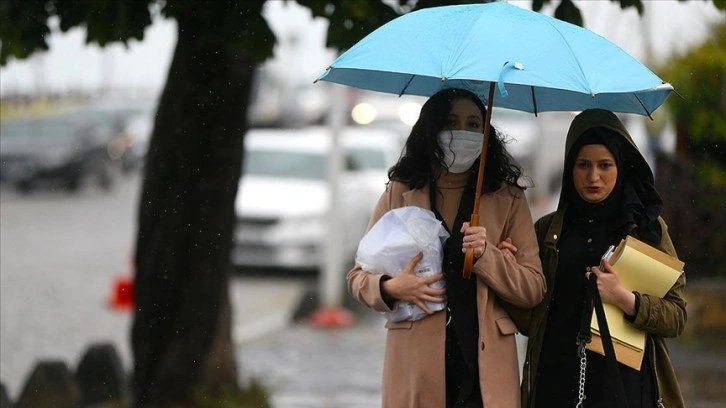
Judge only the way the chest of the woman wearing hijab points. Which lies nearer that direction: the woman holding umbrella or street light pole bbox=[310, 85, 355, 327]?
the woman holding umbrella

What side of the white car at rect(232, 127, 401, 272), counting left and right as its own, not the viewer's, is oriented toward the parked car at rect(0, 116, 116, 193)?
right

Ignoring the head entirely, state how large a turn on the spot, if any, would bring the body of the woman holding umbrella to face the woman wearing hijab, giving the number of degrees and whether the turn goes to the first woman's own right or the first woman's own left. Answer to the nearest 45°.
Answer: approximately 90° to the first woman's own left

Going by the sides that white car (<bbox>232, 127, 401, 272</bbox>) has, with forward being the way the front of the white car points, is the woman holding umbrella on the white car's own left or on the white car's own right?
on the white car's own left

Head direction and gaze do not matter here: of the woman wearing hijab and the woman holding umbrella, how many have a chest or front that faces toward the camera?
2

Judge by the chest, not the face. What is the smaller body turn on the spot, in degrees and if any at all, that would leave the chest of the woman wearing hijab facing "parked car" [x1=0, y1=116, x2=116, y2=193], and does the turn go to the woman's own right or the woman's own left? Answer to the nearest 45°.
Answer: approximately 135° to the woman's own right

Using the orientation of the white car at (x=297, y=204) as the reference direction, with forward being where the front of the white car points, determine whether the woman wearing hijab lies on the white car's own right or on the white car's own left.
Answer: on the white car's own left

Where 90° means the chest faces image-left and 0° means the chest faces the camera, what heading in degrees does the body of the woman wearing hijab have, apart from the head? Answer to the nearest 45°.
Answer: approximately 0°

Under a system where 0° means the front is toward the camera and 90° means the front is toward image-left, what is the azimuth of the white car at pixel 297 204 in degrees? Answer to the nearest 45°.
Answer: approximately 45°
